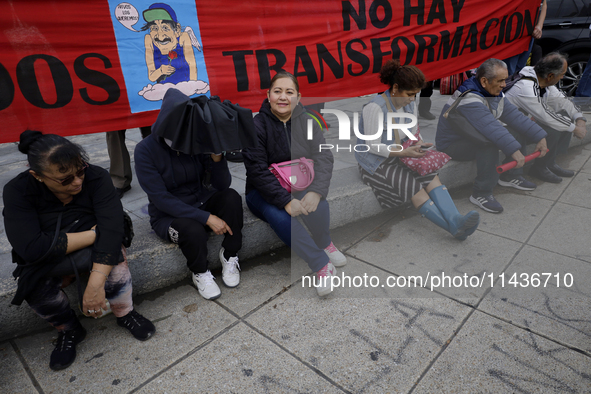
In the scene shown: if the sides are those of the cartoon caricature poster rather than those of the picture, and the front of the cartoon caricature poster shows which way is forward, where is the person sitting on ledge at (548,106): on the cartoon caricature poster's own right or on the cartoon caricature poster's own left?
on the cartoon caricature poster's own left

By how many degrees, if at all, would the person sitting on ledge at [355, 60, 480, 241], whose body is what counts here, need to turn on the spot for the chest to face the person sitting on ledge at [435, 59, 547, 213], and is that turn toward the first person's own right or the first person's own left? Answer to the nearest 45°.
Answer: approximately 90° to the first person's own left

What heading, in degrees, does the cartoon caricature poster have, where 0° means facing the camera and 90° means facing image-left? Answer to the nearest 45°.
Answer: approximately 0°

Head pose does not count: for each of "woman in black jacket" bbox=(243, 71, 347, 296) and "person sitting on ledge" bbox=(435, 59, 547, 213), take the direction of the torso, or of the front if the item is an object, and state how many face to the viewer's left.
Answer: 0

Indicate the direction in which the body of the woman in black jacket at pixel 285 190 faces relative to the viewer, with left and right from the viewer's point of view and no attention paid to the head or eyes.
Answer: facing the viewer and to the right of the viewer

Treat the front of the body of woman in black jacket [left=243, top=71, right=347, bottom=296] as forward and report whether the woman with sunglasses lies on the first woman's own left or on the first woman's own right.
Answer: on the first woman's own right

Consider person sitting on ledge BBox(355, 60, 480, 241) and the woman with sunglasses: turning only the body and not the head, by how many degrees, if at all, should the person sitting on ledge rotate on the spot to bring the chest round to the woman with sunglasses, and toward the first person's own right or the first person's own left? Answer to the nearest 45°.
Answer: approximately 90° to the first person's own right

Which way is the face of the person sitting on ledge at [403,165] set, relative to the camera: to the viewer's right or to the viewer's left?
to the viewer's right
